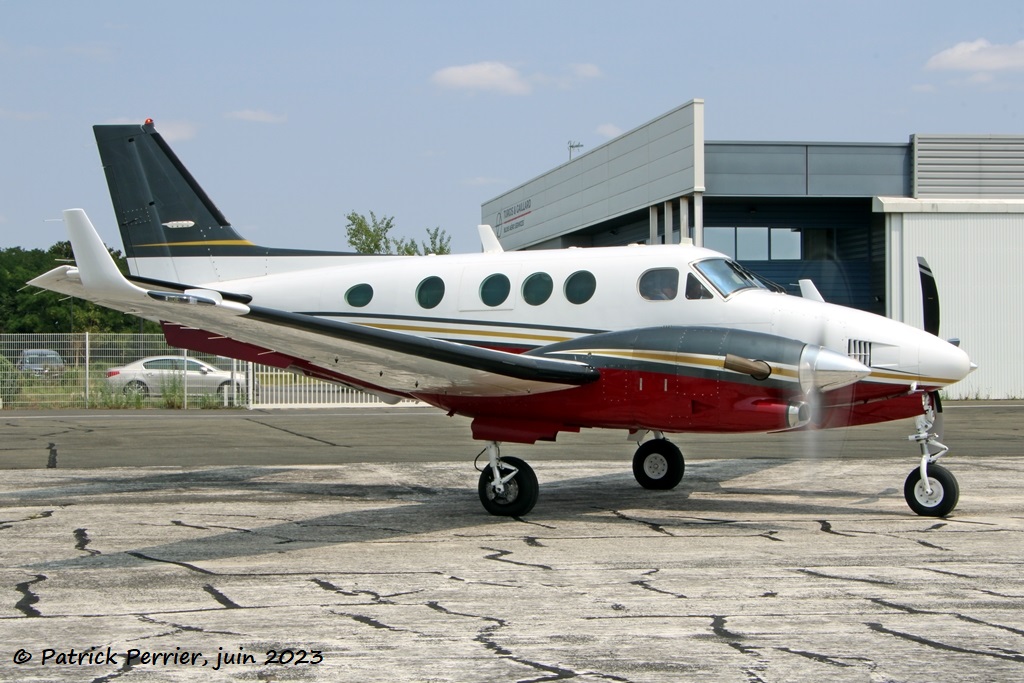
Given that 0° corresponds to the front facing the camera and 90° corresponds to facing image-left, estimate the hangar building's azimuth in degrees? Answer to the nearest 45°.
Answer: approximately 45°

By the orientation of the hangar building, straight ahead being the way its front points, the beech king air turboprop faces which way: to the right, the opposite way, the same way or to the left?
to the left

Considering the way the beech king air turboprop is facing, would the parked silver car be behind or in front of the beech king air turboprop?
behind

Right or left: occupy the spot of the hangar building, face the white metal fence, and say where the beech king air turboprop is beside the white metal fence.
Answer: left

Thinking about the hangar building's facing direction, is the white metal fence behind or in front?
in front
